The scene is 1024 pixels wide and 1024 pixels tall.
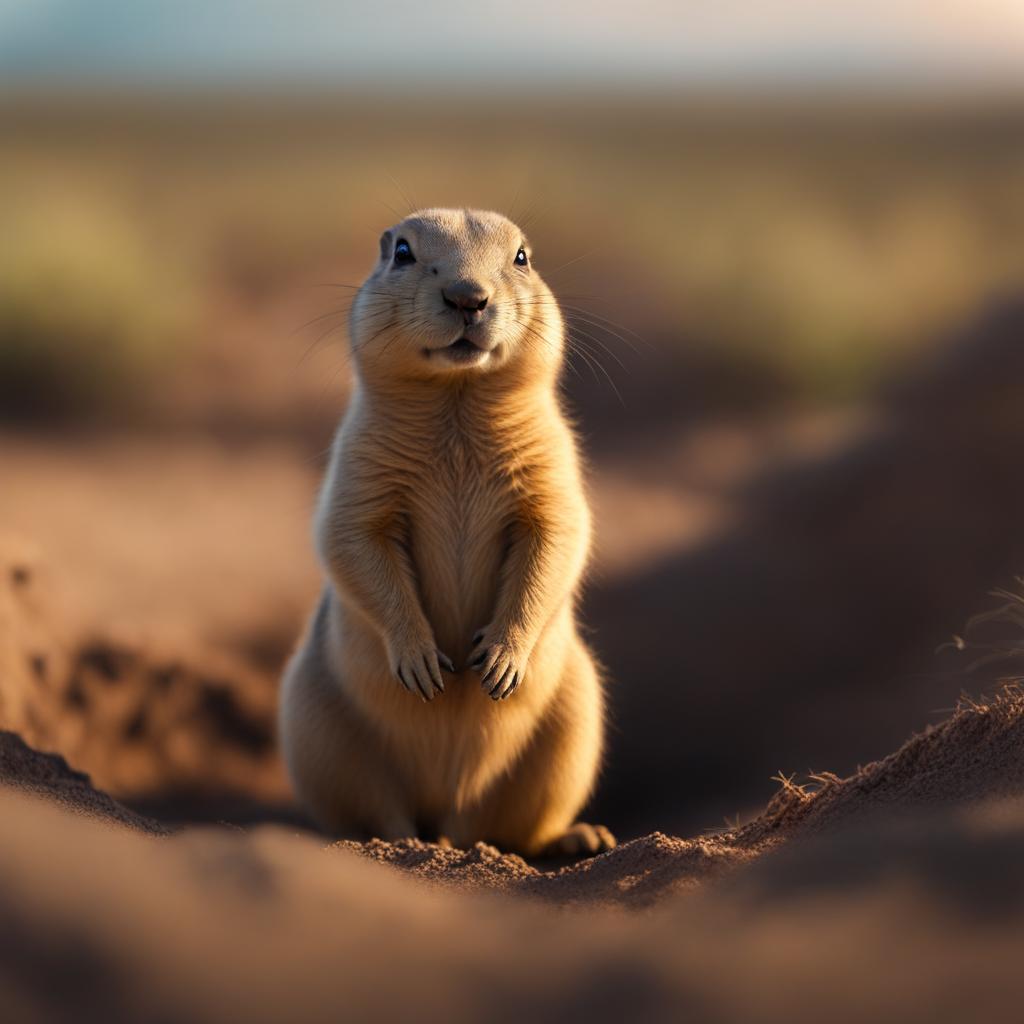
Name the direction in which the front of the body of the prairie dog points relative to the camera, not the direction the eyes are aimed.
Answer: toward the camera
